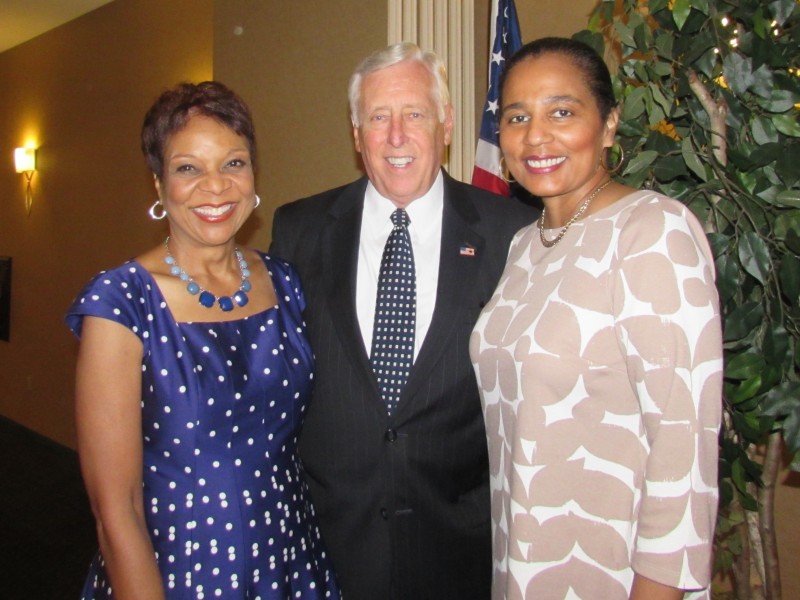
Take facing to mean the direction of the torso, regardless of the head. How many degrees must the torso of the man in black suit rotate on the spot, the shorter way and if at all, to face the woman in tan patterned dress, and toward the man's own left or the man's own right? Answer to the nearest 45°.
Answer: approximately 45° to the man's own left

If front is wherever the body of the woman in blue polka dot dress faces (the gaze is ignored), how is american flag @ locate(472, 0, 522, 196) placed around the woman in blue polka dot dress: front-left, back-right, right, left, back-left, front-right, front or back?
left

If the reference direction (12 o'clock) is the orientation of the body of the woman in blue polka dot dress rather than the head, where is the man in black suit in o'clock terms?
The man in black suit is roughly at 10 o'clock from the woman in blue polka dot dress.

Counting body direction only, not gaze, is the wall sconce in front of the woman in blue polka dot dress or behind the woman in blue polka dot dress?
behind

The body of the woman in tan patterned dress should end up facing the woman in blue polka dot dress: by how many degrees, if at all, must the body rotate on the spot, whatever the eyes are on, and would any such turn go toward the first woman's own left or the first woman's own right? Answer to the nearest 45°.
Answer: approximately 45° to the first woman's own right

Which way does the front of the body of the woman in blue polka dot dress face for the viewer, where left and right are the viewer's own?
facing the viewer and to the right of the viewer

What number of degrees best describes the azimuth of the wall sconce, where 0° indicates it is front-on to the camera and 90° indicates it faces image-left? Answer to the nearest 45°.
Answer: approximately 45°

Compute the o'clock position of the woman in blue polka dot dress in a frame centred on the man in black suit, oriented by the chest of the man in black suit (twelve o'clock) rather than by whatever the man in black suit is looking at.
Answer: The woman in blue polka dot dress is roughly at 2 o'clock from the man in black suit.

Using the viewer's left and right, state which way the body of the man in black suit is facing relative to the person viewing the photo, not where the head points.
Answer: facing the viewer

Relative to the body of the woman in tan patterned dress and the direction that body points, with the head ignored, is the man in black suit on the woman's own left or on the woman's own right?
on the woman's own right

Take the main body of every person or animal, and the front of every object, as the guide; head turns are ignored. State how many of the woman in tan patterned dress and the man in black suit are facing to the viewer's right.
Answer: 0

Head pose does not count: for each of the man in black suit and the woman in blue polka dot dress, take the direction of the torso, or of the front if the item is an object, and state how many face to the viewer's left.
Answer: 0

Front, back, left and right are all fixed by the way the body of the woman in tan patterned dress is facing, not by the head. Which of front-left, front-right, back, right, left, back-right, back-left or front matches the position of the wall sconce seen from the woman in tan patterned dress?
right
